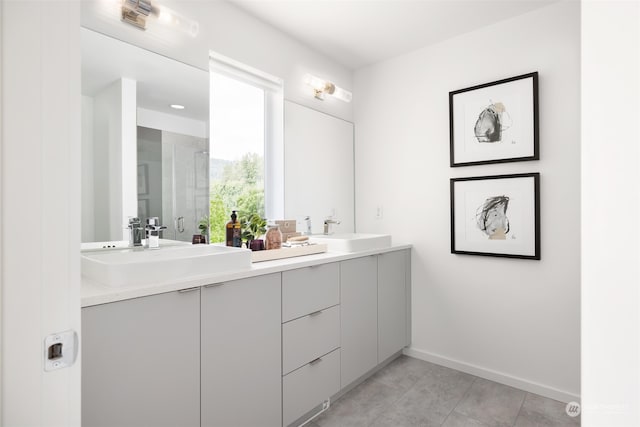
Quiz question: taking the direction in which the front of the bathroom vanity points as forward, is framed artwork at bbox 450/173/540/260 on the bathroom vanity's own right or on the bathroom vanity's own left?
on the bathroom vanity's own left

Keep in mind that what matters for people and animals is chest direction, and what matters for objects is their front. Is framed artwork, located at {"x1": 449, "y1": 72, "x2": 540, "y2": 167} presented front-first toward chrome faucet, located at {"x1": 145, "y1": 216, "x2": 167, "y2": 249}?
yes

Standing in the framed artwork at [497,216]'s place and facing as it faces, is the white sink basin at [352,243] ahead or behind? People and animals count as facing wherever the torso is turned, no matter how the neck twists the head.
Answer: ahead

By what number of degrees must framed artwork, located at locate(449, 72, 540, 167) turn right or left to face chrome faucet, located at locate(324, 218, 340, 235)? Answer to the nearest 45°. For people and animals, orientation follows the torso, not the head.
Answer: approximately 45° to its right

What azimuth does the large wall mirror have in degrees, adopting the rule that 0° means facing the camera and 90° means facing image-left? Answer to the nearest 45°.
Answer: approximately 315°
